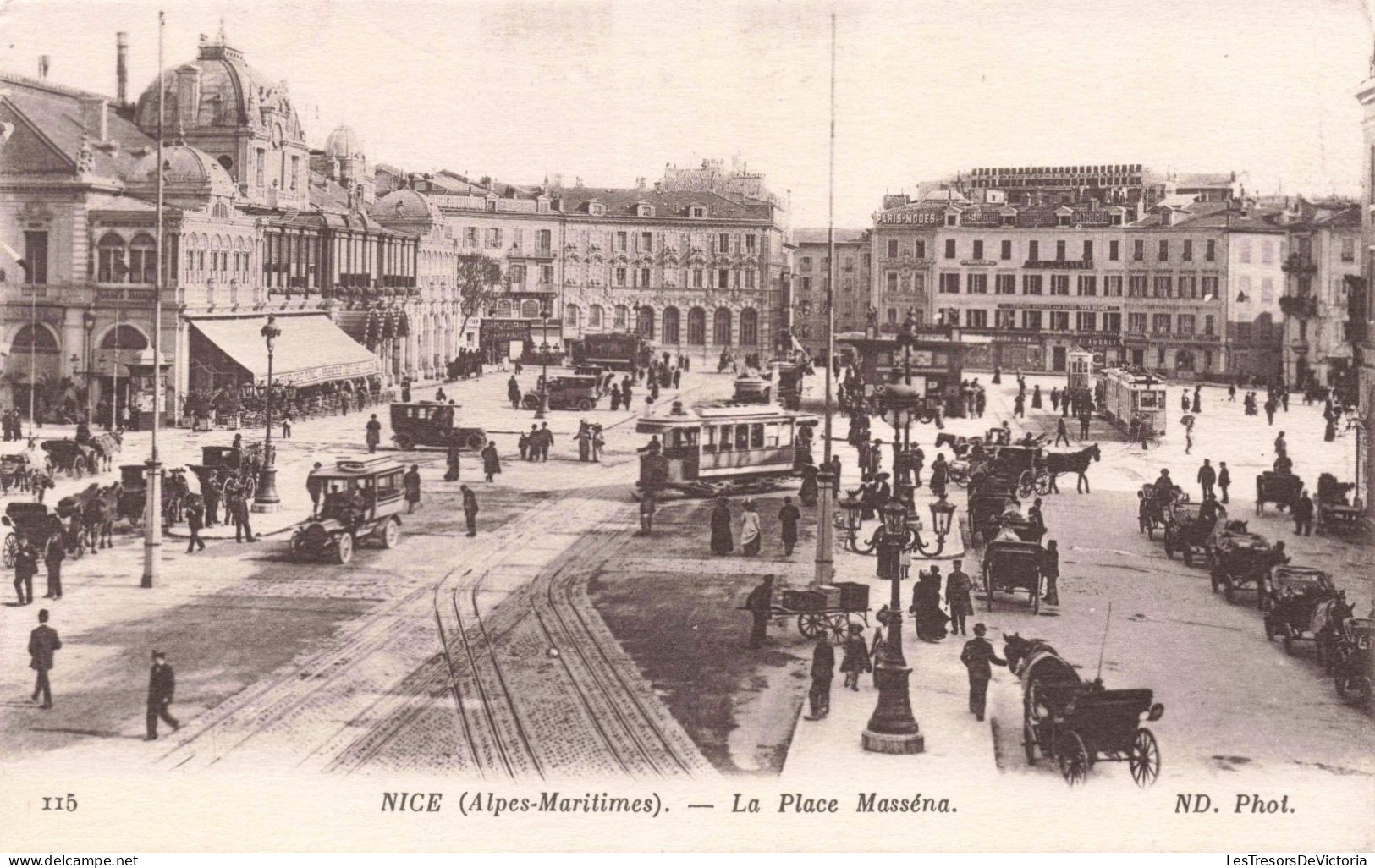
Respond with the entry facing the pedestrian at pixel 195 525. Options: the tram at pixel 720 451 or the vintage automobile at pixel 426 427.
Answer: the tram

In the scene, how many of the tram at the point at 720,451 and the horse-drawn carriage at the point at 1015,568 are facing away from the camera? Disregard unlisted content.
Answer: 1

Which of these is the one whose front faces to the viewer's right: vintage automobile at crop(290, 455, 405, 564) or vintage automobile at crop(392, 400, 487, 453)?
vintage automobile at crop(392, 400, 487, 453)

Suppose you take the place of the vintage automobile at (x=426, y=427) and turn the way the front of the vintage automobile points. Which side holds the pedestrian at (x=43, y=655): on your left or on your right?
on your right

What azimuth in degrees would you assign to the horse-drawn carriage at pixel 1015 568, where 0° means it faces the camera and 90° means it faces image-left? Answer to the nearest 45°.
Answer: approximately 180°

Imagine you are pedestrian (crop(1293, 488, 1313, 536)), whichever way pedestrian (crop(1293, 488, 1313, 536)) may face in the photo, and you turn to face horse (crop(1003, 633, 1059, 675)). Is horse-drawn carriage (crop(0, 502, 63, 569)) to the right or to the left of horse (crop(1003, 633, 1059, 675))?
right

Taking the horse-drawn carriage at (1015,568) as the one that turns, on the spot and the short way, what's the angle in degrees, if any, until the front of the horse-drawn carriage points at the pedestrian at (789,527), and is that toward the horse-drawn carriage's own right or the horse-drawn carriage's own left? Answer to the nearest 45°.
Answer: approximately 45° to the horse-drawn carriage's own left

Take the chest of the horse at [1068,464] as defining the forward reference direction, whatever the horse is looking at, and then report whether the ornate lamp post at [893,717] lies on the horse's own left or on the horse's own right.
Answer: on the horse's own right

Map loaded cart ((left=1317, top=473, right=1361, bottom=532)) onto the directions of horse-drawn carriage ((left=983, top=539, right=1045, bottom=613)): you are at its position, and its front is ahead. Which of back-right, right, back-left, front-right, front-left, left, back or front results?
front-right

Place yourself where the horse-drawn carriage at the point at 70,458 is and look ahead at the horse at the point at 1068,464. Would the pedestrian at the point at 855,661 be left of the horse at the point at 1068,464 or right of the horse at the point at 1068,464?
right

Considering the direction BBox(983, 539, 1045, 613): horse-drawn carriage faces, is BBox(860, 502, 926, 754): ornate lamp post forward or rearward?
rearward
